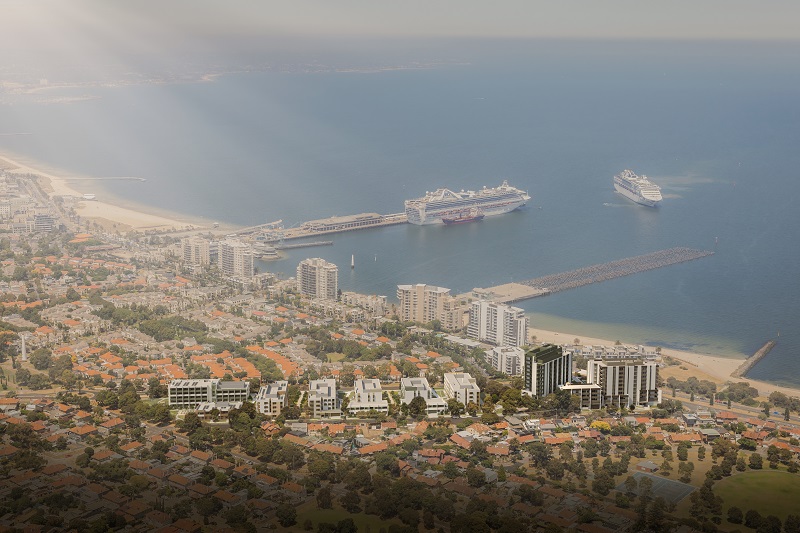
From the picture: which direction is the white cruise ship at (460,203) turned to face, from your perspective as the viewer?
facing away from the viewer and to the right of the viewer

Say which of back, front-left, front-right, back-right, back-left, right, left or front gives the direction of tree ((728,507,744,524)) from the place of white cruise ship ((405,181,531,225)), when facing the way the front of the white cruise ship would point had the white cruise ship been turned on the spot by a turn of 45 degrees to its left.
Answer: back

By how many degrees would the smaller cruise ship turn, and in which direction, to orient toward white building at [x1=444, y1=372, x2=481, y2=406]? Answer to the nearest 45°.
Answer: approximately 45° to its right

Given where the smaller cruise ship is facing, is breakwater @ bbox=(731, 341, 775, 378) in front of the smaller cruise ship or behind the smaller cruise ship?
in front

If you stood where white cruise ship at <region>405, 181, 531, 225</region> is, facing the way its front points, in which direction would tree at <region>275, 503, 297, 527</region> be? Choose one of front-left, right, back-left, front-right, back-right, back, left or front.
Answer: back-right

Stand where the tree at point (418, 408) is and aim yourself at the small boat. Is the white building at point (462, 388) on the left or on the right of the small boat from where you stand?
right

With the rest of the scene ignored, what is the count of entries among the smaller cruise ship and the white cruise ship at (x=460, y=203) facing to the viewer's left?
0

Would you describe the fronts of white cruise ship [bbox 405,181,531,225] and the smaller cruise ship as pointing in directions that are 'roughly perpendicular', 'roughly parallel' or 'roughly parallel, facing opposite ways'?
roughly perpendicular

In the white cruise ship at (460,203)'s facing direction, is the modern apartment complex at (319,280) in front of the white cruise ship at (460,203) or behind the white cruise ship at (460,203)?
behind

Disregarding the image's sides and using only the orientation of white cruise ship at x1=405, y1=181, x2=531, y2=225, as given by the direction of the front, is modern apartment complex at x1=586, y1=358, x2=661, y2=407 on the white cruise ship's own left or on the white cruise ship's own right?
on the white cruise ship's own right

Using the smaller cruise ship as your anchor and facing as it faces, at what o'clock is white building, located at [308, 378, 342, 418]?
The white building is roughly at 2 o'clock from the smaller cruise ship.

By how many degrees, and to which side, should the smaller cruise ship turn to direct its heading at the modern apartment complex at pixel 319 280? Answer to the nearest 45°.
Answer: approximately 90° to its right

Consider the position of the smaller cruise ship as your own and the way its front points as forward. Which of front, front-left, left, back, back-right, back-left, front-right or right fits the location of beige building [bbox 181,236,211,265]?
right

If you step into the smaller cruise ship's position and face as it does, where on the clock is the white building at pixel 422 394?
The white building is roughly at 2 o'clock from the smaller cruise ship.
